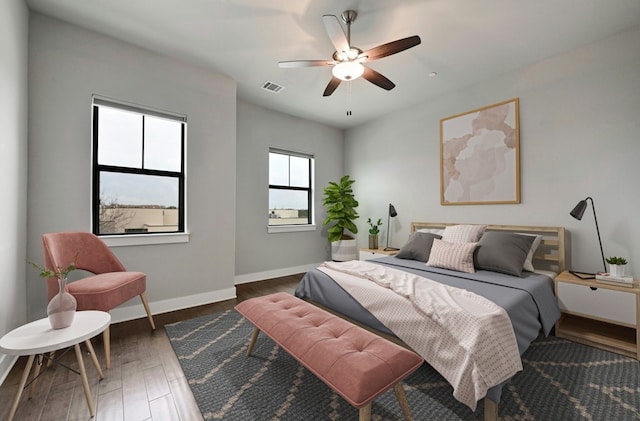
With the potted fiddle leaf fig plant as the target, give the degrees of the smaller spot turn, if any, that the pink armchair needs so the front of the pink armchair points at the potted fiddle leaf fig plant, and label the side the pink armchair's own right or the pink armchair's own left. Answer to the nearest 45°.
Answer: approximately 45° to the pink armchair's own left

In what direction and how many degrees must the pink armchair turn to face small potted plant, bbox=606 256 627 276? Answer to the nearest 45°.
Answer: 0° — it already faces it

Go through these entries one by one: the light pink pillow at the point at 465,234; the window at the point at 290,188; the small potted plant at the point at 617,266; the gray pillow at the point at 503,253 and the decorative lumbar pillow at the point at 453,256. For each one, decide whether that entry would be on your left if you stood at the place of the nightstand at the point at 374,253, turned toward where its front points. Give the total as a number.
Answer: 4

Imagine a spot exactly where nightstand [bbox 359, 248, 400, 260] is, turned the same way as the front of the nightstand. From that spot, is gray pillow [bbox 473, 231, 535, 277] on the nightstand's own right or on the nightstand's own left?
on the nightstand's own left

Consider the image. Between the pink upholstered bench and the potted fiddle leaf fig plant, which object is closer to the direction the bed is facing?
the pink upholstered bench

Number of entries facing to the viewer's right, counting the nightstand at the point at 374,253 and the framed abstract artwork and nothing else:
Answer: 0

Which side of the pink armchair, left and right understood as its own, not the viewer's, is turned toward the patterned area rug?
front

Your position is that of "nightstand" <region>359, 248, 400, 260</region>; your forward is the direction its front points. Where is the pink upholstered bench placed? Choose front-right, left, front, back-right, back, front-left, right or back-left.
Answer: front-left

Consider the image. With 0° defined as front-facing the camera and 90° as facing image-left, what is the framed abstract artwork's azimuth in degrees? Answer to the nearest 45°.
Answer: approximately 45°

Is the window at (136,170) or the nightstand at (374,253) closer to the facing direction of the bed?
the window

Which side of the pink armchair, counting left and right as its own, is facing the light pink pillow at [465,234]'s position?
front
